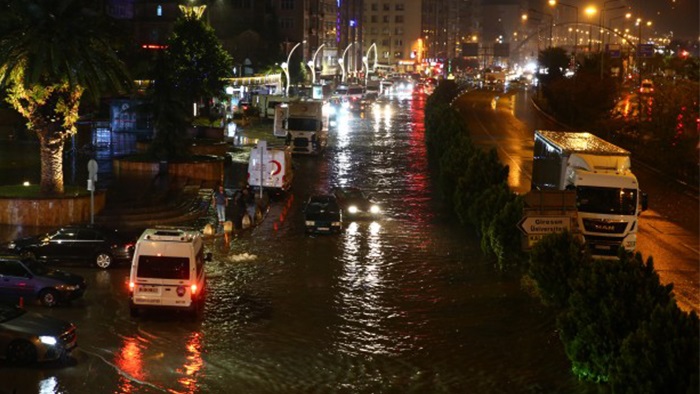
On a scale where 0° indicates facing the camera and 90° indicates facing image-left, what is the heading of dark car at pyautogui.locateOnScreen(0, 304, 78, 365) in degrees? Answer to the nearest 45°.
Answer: approximately 315°

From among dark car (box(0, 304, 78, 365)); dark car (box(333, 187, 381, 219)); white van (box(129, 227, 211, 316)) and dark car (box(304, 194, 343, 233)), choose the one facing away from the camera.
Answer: the white van

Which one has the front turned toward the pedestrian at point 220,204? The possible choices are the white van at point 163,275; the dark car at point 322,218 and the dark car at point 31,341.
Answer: the white van

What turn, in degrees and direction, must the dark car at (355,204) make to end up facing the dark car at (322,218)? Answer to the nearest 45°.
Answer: approximately 45° to its right

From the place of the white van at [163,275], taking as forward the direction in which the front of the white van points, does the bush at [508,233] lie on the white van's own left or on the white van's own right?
on the white van's own right

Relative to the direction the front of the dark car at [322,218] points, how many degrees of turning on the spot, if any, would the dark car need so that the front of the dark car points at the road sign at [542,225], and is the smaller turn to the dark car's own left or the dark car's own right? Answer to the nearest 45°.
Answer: approximately 45° to the dark car's own left

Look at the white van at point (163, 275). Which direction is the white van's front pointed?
away from the camera

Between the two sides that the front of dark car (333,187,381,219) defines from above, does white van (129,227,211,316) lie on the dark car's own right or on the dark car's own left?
on the dark car's own right

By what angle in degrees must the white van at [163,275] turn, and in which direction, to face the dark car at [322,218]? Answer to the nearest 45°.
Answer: approximately 45° to its right

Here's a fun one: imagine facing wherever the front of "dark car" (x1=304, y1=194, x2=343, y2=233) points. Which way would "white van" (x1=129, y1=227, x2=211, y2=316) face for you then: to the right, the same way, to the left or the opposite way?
the opposite way

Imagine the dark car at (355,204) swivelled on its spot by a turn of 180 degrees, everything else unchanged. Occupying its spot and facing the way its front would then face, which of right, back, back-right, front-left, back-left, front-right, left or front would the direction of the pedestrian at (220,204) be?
left

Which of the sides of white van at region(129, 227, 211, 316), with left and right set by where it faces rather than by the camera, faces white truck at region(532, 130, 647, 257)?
right

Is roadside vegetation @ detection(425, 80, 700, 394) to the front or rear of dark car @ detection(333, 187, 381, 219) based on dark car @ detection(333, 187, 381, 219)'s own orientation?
to the front

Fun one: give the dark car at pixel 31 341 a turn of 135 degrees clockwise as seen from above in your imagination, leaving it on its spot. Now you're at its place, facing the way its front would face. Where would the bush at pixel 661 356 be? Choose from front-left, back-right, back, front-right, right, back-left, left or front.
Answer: back-left

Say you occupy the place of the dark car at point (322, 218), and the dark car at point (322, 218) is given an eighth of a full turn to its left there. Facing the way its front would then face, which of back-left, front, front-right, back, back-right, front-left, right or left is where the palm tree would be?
back-right

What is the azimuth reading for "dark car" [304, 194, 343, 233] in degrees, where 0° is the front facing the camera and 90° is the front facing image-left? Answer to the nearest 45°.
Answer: approximately 0°

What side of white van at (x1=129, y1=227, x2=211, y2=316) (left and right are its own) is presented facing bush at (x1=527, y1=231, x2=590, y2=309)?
right

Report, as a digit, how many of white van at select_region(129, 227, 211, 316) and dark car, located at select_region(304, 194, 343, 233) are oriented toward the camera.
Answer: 1
